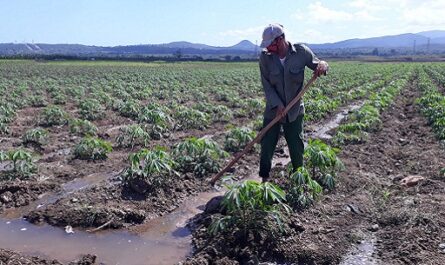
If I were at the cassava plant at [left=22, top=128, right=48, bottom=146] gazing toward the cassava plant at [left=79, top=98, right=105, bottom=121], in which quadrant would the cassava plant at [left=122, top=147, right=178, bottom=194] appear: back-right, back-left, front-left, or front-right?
back-right

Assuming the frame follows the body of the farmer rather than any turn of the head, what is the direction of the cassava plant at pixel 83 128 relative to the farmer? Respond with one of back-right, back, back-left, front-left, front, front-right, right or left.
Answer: back-right

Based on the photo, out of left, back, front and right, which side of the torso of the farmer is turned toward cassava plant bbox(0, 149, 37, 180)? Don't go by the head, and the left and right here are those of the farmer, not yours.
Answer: right

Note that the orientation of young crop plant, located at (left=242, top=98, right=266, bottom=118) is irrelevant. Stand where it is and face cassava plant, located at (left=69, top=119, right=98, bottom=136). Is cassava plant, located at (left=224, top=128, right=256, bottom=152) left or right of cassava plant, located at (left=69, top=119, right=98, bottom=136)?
left

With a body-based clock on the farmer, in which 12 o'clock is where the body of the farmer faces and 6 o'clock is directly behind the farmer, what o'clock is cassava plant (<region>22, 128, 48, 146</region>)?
The cassava plant is roughly at 4 o'clock from the farmer.

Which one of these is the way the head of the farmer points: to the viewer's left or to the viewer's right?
to the viewer's left

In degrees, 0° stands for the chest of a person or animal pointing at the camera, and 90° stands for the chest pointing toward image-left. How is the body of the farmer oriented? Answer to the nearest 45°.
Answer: approximately 0°

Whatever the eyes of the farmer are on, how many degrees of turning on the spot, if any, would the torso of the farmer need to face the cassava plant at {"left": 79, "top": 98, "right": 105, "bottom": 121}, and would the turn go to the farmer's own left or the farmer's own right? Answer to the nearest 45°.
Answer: approximately 135° to the farmer's own right

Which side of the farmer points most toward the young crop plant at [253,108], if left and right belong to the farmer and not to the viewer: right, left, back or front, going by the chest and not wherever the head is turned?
back

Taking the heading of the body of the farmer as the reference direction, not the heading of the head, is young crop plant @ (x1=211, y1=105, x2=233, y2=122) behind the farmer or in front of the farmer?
behind

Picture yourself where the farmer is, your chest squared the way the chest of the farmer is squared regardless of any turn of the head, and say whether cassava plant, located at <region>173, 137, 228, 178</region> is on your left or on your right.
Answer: on your right

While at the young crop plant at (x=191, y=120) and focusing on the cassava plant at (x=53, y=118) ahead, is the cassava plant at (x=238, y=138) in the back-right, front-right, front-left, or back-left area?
back-left
